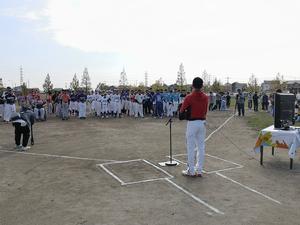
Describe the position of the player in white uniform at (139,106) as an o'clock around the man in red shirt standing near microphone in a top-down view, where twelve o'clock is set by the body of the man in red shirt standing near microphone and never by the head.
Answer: The player in white uniform is roughly at 1 o'clock from the man in red shirt standing near microphone.

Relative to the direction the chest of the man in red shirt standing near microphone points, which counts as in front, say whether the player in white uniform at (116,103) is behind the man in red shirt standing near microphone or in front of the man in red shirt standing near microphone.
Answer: in front

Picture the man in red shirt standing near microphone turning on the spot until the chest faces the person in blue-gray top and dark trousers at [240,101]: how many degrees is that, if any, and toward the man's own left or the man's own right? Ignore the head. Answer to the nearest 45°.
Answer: approximately 45° to the man's own right

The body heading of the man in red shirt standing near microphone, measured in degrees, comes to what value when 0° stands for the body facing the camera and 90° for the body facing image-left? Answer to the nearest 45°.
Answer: approximately 135°

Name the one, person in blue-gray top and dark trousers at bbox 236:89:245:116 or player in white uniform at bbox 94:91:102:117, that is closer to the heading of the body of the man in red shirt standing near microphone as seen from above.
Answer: the player in white uniform
